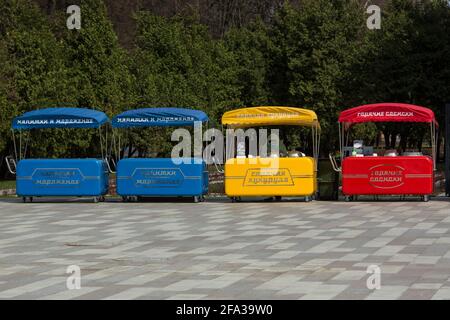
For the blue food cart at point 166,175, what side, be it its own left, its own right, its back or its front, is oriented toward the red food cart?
left

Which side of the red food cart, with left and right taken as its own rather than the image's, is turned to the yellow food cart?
right

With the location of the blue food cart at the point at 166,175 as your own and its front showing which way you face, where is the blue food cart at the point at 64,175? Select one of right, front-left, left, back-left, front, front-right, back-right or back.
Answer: right

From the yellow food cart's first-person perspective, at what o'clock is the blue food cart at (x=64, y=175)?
The blue food cart is roughly at 3 o'clock from the yellow food cart.

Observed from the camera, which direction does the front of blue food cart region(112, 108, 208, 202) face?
facing the viewer

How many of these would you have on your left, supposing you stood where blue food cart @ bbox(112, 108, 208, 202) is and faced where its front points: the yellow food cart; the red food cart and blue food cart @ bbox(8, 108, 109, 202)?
2

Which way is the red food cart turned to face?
toward the camera

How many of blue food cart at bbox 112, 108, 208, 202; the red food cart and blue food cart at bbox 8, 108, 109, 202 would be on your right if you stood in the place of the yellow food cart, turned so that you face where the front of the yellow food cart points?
2

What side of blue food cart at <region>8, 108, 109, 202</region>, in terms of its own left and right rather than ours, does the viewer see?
front

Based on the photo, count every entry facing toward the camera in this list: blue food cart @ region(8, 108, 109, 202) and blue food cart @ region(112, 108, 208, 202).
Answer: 2
